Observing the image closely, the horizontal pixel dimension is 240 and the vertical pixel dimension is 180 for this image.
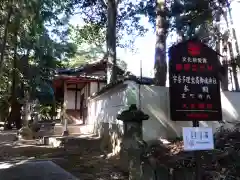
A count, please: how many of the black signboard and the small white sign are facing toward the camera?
2

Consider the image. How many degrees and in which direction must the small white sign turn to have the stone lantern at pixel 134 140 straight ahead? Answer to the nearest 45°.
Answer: approximately 135° to its right

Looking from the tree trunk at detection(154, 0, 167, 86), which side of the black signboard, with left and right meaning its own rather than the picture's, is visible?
back

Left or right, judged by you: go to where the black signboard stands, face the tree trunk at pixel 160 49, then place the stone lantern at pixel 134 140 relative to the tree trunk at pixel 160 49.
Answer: left

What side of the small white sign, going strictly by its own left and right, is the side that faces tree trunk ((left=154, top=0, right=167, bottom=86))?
back

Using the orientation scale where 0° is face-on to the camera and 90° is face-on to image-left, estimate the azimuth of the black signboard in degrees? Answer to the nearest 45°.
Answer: approximately 0°

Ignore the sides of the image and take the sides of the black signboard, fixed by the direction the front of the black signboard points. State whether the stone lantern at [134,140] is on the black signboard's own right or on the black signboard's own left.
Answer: on the black signboard's own right
